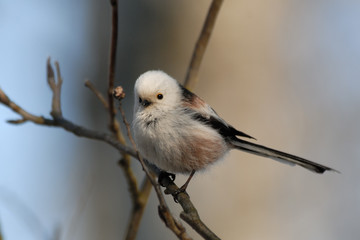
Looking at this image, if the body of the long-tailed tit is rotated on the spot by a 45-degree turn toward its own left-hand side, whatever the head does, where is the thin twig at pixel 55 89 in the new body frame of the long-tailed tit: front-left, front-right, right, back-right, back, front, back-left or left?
right

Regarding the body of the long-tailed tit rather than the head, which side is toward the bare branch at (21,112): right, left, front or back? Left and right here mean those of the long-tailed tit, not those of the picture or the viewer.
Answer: front

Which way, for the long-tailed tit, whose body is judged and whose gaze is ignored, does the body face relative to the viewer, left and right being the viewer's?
facing the viewer and to the left of the viewer
